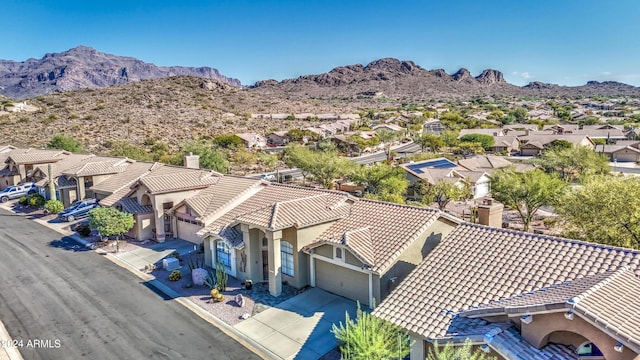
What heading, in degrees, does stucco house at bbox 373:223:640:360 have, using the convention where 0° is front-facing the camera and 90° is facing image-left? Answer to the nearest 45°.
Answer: approximately 45°

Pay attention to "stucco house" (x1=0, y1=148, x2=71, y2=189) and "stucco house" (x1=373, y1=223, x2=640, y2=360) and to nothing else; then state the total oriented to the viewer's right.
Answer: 0

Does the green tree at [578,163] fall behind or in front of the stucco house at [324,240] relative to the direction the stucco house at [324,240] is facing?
behind

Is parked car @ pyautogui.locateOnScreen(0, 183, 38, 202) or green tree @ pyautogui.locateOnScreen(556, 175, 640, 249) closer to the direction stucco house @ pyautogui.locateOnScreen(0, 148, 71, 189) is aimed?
the parked car

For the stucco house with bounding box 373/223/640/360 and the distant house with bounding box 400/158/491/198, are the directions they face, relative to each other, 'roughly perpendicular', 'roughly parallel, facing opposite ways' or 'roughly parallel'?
roughly perpendicular

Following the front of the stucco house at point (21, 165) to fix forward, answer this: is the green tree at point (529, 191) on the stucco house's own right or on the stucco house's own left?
on the stucco house's own left

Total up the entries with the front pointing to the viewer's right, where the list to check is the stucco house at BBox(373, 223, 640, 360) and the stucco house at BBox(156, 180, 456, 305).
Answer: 0

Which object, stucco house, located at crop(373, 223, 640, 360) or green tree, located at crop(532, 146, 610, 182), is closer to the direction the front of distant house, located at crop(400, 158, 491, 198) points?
the stucco house

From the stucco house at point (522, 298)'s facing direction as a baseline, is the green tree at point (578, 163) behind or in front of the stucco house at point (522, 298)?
behind

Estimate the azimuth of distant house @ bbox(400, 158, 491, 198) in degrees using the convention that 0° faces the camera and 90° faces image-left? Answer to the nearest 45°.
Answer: approximately 315°

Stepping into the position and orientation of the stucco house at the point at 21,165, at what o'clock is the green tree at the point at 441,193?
The green tree is roughly at 9 o'clock from the stucco house.
